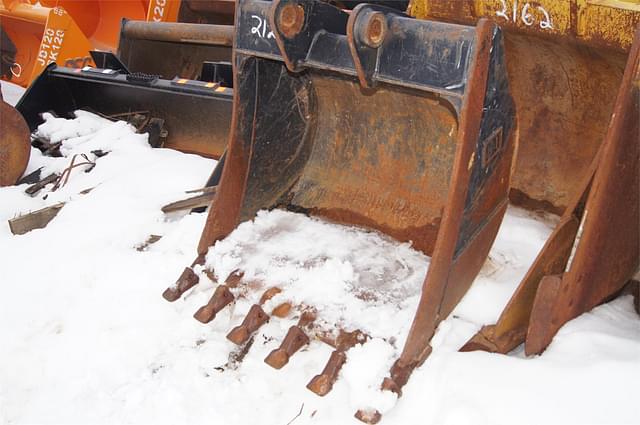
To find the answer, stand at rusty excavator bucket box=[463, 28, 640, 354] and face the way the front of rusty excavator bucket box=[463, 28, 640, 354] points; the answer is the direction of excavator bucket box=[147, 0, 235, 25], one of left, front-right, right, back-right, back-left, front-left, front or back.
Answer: right

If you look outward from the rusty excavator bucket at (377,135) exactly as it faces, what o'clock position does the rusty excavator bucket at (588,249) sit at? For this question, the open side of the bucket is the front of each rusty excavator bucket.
the rusty excavator bucket at (588,249) is roughly at 9 o'clock from the rusty excavator bucket at (377,135).

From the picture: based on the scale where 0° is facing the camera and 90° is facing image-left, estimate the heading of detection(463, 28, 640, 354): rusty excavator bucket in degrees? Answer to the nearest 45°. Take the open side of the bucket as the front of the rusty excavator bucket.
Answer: approximately 45°

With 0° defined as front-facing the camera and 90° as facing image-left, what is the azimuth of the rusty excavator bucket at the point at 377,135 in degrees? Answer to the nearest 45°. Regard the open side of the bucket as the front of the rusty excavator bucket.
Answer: approximately 45°

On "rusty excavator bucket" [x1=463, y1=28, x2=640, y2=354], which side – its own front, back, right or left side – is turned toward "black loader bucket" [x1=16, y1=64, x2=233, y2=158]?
right

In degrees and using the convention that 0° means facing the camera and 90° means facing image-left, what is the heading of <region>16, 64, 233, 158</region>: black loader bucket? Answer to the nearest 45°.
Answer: approximately 45°

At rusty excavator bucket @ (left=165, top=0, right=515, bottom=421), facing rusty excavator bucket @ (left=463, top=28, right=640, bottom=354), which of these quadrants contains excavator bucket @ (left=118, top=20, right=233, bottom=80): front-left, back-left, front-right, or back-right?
back-left

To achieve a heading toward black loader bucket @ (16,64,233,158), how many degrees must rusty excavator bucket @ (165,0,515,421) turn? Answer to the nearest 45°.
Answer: approximately 90° to its right
